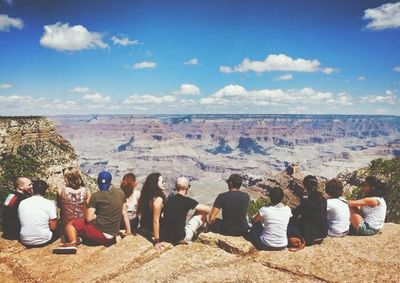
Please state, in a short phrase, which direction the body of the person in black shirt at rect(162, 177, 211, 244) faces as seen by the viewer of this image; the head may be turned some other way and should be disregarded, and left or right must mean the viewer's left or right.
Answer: facing away from the viewer and to the right of the viewer

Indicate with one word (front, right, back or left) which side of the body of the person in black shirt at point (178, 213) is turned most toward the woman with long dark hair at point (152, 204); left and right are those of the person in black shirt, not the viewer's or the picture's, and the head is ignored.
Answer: left

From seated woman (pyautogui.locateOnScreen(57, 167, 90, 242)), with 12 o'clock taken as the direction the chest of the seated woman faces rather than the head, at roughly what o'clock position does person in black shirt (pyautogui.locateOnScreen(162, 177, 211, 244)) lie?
The person in black shirt is roughly at 4 o'clock from the seated woman.

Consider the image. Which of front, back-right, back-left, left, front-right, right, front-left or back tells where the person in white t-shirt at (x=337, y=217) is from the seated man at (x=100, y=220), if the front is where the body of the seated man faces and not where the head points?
back-right

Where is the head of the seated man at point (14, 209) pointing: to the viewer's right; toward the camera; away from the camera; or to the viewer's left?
to the viewer's right

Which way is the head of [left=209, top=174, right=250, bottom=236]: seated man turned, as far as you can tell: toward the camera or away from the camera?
away from the camera

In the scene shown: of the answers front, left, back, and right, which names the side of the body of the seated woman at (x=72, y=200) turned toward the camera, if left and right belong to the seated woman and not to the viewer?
back

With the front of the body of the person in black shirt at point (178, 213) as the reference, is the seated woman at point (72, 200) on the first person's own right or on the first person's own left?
on the first person's own left

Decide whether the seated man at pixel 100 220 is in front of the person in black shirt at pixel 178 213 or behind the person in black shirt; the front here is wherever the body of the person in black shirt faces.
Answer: behind

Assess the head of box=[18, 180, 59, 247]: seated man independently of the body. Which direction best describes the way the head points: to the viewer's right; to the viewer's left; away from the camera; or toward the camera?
away from the camera

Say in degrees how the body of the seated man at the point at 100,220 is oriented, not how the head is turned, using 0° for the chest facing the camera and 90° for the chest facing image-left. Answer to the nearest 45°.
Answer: approximately 135°
